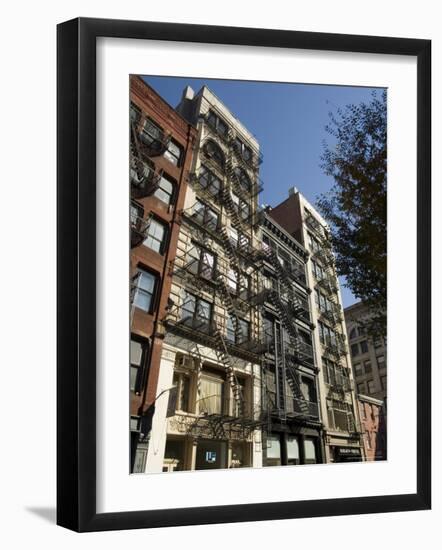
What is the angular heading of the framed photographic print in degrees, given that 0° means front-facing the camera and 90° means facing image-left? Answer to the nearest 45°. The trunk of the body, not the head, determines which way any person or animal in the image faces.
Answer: approximately 315°
